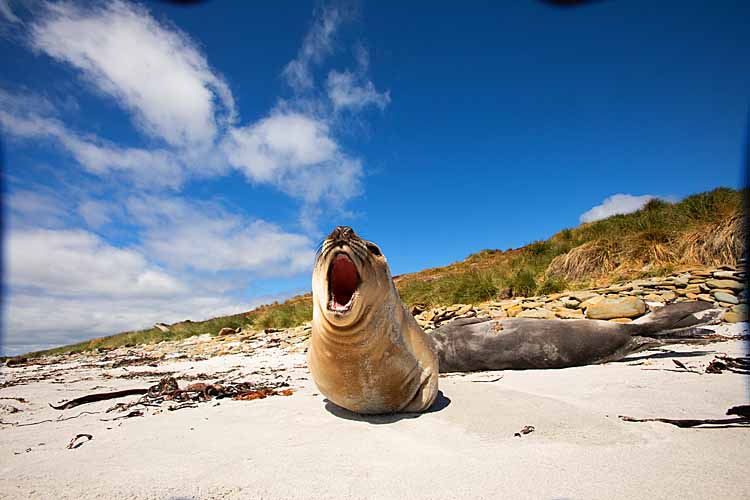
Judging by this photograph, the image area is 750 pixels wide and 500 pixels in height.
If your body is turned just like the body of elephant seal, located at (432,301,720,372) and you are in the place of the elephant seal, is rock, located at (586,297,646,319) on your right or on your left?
on your right

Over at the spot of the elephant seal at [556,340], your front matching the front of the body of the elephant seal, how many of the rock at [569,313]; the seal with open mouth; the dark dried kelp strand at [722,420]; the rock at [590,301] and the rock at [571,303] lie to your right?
3

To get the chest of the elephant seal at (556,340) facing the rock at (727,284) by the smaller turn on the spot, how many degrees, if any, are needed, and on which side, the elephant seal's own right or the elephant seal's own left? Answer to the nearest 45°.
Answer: approximately 135° to the elephant seal's own right

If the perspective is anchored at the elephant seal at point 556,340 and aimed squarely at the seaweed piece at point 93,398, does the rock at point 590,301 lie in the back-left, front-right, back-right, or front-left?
back-right

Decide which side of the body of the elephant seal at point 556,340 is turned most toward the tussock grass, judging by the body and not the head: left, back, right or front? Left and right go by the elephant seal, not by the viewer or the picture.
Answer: right

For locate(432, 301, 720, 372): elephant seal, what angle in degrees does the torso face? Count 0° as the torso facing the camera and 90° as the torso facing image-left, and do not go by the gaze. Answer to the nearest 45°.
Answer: approximately 90°

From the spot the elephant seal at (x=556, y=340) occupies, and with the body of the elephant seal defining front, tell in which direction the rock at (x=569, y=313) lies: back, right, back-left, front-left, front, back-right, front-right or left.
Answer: right

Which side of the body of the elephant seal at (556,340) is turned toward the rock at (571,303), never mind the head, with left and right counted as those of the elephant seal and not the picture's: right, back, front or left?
right

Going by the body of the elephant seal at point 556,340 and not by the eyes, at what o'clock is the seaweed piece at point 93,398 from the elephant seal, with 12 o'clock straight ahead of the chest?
The seaweed piece is roughly at 11 o'clock from the elephant seal.

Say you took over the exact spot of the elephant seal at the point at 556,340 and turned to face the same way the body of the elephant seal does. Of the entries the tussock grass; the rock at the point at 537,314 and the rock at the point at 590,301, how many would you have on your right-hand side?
3

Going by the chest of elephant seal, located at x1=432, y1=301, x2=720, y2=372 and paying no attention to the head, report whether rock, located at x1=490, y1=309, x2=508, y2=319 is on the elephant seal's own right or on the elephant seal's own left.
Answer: on the elephant seal's own right

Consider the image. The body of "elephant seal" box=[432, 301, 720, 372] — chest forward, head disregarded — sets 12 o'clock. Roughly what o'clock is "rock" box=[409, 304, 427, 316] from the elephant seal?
The rock is roughly at 2 o'clock from the elephant seal.

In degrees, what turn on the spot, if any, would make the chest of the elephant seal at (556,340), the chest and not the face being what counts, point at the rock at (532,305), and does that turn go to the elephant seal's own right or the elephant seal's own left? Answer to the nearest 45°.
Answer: approximately 90° to the elephant seal's own right
